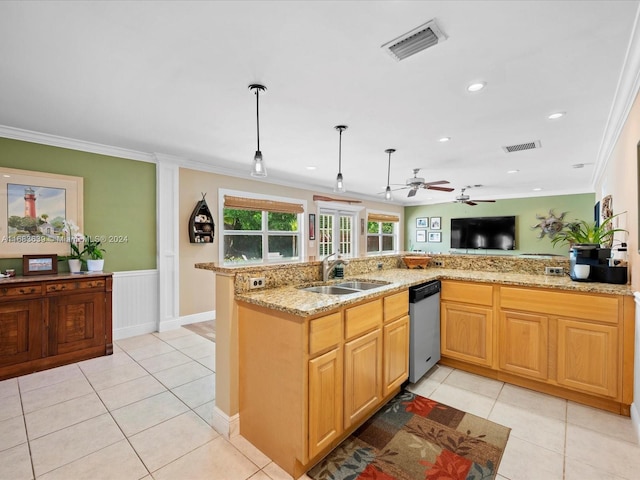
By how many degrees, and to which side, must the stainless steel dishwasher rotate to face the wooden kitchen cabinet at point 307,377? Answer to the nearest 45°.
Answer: approximately 90° to its right

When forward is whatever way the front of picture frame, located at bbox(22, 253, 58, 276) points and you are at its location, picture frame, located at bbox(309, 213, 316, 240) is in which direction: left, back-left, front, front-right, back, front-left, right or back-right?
left

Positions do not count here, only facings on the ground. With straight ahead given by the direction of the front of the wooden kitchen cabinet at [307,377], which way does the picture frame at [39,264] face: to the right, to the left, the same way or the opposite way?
the same way

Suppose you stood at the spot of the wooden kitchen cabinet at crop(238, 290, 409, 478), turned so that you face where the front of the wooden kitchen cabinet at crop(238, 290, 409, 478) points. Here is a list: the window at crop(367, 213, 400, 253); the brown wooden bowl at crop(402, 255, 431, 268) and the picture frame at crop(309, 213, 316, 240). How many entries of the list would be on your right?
0

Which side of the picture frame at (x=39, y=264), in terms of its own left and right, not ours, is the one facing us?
front

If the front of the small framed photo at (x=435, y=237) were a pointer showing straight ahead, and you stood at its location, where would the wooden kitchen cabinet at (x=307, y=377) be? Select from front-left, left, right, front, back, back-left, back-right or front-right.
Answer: front

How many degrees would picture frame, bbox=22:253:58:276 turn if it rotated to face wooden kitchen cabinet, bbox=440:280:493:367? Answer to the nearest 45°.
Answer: approximately 45° to its left

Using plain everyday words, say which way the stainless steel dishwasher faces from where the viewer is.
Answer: facing the viewer and to the right of the viewer

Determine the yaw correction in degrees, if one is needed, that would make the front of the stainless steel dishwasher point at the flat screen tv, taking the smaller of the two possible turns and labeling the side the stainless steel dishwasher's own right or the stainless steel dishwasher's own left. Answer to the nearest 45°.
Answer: approximately 135° to the stainless steel dishwasher's own left

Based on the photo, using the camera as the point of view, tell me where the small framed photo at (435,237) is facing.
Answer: facing the viewer

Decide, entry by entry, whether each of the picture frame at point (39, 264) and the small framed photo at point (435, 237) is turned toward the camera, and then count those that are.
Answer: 2

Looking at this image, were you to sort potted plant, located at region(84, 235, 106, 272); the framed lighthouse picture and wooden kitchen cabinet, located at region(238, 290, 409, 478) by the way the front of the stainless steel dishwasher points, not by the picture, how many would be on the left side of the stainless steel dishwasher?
0

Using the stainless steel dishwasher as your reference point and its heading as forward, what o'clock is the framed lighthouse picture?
The framed lighthouse picture is roughly at 4 o'clock from the stainless steel dishwasher.

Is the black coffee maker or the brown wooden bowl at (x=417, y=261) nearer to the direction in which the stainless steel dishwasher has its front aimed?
the black coffee maker
